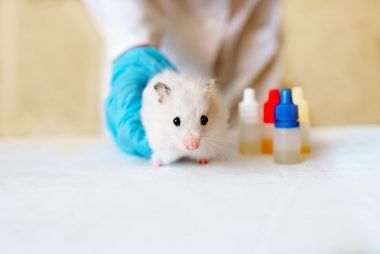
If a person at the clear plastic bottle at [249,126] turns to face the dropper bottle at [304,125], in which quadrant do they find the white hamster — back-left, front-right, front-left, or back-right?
back-right

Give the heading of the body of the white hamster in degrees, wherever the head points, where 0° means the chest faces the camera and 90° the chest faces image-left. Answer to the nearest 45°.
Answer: approximately 0°
